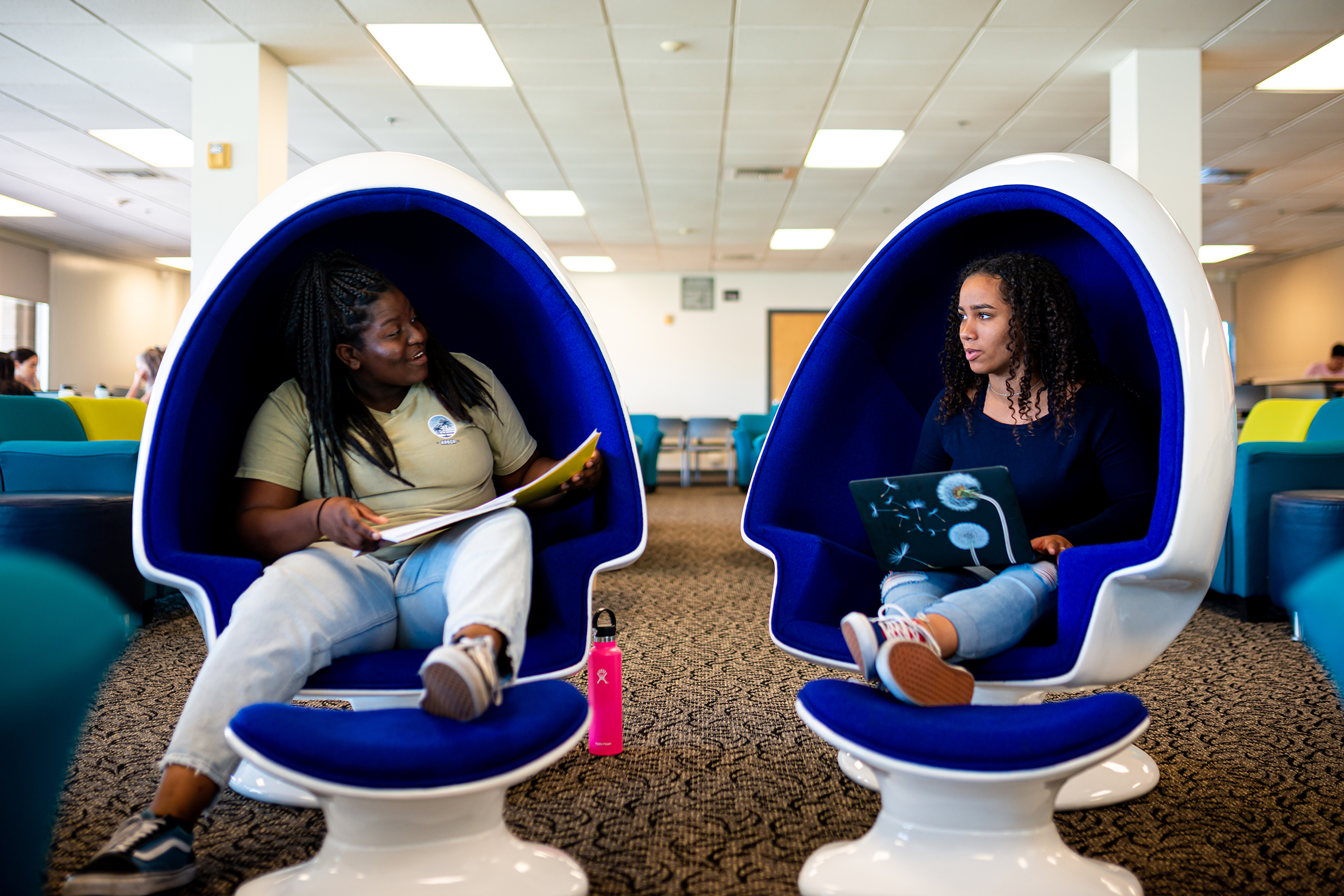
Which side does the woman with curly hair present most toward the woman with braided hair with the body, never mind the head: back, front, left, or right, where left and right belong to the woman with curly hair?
front

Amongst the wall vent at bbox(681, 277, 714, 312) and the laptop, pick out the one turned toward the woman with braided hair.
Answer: the wall vent

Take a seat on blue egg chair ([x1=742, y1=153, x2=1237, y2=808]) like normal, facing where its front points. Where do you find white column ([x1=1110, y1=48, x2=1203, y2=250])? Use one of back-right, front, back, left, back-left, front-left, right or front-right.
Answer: back-right

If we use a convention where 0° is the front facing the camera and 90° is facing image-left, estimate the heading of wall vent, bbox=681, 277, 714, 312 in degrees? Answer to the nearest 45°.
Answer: approximately 0°

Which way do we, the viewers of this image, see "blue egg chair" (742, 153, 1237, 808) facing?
facing the viewer and to the left of the viewer

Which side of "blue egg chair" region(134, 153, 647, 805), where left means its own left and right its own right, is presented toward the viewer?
front

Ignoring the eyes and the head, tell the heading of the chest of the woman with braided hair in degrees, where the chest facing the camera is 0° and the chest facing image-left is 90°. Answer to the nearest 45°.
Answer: approximately 0°

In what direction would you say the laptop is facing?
away from the camera

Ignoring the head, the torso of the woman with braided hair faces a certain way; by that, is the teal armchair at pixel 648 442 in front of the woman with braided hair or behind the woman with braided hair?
behind

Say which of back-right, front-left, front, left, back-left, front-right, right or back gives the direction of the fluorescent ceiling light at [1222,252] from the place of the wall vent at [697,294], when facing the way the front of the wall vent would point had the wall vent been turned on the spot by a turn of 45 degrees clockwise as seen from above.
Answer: back-left

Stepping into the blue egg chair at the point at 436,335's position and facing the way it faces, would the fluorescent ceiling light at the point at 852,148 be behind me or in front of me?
behind

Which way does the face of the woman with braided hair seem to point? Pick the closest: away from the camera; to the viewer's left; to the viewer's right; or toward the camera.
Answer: to the viewer's right

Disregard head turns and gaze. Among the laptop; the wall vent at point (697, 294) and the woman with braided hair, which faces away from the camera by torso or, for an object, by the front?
the laptop

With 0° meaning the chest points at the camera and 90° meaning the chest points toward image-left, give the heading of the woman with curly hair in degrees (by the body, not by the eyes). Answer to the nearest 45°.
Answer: approximately 45°

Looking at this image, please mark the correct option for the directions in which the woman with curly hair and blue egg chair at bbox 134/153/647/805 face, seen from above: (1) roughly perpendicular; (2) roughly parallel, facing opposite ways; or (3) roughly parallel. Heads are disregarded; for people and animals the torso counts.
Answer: roughly perpendicular
